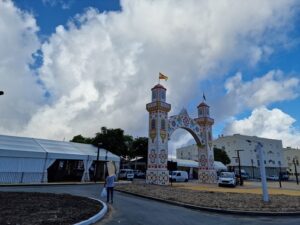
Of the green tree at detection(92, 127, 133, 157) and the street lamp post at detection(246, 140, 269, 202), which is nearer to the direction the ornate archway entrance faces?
the street lamp post

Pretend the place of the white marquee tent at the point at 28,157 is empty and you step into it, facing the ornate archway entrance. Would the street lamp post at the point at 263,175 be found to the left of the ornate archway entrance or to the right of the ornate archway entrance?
right

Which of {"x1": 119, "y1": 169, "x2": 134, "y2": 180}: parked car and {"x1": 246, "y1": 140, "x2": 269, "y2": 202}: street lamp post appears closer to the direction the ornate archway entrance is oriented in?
the street lamp post

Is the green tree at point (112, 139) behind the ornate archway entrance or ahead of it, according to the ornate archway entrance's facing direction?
behind

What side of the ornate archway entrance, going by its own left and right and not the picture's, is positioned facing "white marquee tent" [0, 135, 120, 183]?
right

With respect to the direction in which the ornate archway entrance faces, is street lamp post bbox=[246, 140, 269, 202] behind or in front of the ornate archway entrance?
in front

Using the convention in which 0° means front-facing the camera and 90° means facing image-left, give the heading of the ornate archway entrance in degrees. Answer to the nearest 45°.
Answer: approximately 315°

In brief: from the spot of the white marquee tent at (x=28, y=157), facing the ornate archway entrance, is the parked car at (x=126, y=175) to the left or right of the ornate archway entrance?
left
